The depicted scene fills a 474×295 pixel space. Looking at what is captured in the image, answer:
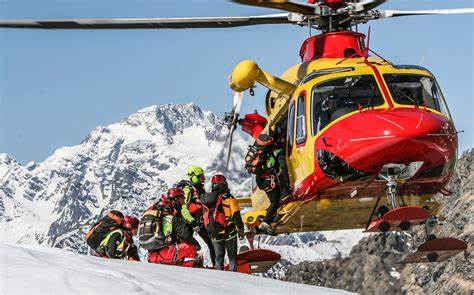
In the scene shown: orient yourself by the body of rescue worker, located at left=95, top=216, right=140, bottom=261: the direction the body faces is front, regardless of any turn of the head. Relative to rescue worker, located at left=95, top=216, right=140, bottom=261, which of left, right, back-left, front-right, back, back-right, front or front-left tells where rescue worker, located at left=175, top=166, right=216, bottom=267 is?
front

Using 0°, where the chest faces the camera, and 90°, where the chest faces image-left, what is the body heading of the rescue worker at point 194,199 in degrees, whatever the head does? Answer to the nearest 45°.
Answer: approximately 270°

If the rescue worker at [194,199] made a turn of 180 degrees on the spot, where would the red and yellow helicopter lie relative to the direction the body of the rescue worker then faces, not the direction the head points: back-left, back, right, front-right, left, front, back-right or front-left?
back

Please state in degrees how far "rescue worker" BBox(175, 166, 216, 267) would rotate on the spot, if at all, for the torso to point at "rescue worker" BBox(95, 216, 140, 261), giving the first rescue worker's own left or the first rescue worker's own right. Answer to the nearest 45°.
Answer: approximately 180°

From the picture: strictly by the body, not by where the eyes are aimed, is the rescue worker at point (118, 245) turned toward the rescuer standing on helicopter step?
yes

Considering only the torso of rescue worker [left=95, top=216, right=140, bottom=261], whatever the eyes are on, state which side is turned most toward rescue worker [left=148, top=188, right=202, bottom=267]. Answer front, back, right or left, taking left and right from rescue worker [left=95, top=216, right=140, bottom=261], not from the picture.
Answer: front

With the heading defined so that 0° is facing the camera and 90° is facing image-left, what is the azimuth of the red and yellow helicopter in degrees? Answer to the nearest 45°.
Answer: approximately 315°

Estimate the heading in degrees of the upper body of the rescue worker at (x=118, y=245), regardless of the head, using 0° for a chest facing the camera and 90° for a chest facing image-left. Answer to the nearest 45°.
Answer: approximately 270°
